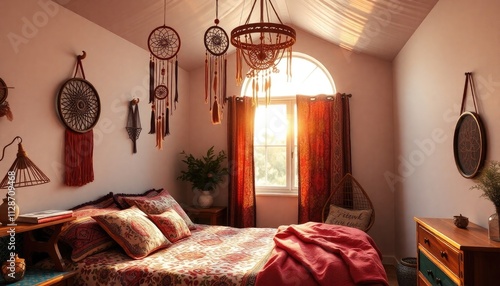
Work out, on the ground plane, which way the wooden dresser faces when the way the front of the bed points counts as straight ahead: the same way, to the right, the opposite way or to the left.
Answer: the opposite way

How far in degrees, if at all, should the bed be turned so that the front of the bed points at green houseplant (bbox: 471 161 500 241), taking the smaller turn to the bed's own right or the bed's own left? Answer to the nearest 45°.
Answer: approximately 45° to the bed's own right

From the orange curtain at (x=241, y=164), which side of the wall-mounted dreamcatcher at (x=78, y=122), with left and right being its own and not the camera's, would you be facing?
left

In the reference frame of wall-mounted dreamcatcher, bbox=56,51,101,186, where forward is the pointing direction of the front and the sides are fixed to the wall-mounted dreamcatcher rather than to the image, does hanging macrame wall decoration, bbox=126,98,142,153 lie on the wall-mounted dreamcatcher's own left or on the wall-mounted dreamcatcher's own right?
on the wall-mounted dreamcatcher's own left

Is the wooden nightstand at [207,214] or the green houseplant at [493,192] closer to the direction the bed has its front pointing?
the green houseplant

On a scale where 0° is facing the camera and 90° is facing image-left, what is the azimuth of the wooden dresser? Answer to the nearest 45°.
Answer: approximately 45°

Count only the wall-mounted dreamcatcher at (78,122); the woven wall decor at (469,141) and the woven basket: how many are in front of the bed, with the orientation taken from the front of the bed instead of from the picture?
2

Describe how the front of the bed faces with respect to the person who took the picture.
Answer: facing to the right of the viewer

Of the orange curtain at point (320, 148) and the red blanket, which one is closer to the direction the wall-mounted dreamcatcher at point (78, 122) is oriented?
the red blanket
